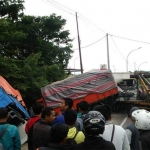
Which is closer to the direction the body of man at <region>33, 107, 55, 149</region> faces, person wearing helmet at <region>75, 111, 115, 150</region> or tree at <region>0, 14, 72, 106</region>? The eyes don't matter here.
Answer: the tree

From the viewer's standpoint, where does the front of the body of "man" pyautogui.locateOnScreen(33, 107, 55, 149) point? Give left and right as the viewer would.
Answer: facing away from the viewer and to the right of the viewer

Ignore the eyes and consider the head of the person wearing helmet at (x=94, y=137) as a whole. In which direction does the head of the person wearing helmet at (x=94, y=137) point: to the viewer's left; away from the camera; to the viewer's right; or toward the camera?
away from the camera

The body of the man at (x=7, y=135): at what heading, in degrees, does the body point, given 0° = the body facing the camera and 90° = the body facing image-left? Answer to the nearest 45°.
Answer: approximately 180°

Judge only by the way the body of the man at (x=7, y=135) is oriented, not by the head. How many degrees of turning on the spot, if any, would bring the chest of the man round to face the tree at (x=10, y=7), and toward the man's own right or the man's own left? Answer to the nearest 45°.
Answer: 0° — they already face it

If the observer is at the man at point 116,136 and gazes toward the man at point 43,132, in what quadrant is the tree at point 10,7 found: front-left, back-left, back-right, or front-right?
front-right

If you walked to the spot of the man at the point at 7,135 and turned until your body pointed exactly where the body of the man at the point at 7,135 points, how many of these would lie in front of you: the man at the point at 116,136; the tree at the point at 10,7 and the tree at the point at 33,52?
2

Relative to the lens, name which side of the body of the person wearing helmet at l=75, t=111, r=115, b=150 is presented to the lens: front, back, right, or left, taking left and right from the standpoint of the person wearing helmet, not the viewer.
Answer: back

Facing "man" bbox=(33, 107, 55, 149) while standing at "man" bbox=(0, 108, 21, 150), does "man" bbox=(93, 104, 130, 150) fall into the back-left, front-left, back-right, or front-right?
front-right

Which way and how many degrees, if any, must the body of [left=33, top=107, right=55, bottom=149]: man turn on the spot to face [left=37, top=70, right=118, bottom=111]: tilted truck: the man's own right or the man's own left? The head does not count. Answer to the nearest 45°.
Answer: approximately 45° to the man's own left

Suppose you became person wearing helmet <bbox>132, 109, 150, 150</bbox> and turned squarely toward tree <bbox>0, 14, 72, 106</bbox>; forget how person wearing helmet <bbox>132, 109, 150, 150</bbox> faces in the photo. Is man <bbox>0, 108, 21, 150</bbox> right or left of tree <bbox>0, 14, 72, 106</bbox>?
left

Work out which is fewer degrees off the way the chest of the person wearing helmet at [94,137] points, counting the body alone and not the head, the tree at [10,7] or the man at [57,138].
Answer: the tree
